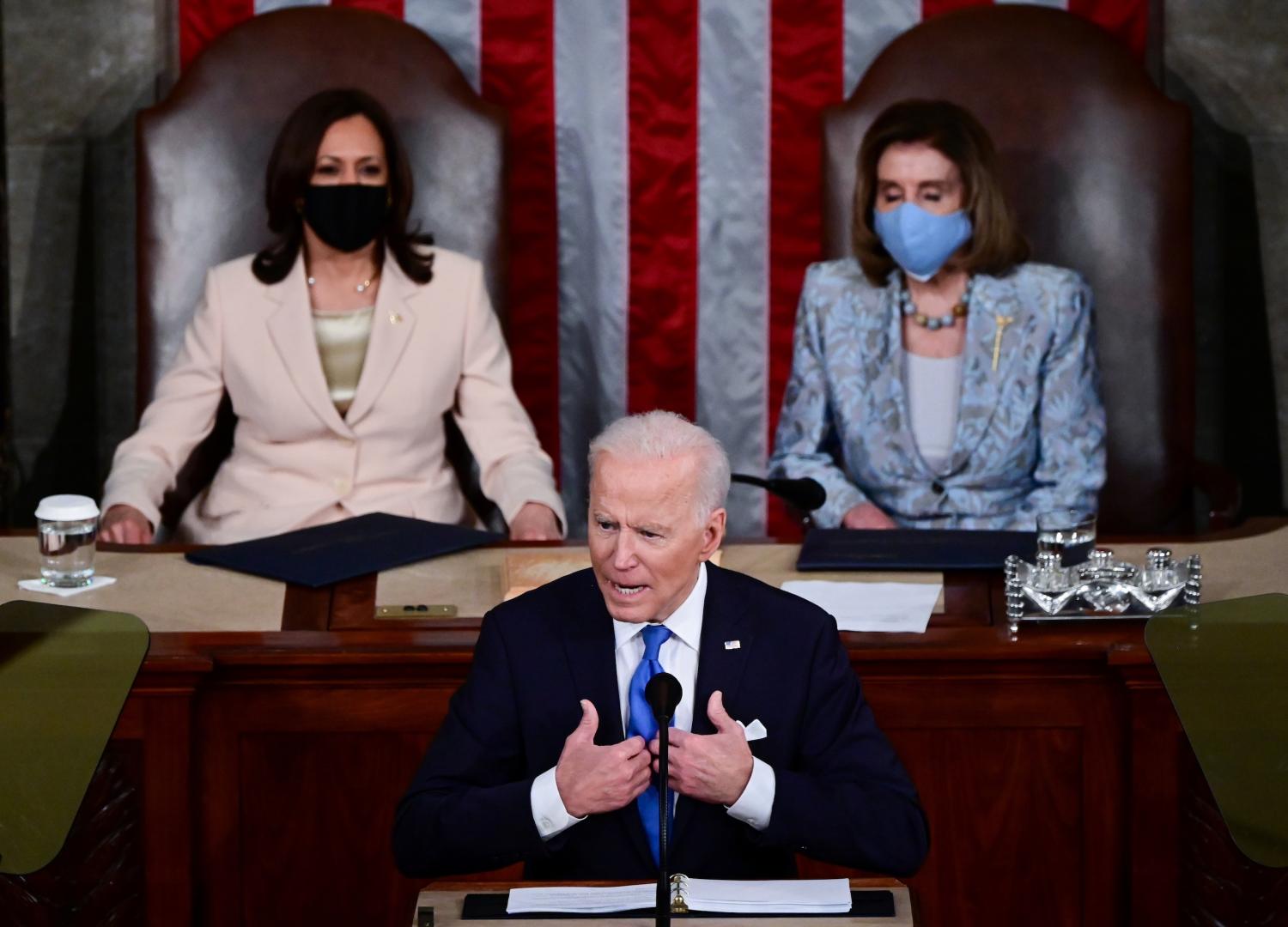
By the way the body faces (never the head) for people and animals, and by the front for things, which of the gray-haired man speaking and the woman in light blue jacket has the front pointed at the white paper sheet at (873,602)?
the woman in light blue jacket

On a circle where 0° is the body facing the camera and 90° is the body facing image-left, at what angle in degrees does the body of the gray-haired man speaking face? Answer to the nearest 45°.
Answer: approximately 0°

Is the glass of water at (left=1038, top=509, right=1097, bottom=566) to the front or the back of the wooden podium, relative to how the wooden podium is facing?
to the back

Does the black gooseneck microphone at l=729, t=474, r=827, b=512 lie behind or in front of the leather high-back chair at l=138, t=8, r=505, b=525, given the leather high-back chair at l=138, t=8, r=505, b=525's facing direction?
in front

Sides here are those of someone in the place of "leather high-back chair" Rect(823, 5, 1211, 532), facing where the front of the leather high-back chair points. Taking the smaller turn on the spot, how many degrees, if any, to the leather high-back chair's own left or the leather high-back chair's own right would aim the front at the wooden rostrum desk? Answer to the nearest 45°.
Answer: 0° — it already faces it

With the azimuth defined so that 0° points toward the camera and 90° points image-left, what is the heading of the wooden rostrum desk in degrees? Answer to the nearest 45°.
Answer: approximately 0°

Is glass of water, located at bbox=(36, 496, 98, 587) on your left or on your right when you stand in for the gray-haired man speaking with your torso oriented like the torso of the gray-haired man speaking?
on your right
